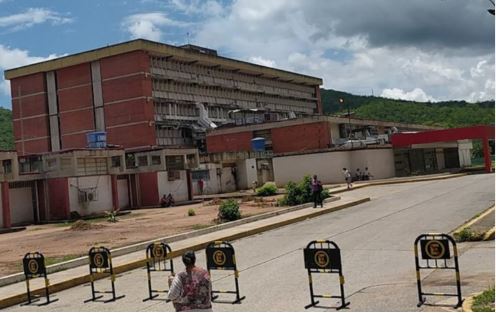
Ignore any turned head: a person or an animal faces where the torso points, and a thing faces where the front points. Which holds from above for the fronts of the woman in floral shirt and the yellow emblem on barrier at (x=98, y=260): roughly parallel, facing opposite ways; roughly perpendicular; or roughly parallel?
roughly parallel, facing opposite ways

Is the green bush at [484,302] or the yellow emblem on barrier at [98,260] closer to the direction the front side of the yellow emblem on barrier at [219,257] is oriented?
the green bush

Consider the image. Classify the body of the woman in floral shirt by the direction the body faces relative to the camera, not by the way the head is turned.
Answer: away from the camera

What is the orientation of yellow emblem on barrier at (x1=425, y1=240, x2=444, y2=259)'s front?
toward the camera

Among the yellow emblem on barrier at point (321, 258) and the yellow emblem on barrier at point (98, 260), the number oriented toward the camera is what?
2

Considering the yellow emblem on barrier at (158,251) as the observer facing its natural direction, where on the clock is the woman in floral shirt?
The woman in floral shirt is roughly at 12 o'clock from the yellow emblem on barrier.

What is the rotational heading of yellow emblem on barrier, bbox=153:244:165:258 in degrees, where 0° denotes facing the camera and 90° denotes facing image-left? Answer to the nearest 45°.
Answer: approximately 0°

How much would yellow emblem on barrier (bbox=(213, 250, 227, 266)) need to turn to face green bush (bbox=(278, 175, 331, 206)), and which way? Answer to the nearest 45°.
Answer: approximately 180°

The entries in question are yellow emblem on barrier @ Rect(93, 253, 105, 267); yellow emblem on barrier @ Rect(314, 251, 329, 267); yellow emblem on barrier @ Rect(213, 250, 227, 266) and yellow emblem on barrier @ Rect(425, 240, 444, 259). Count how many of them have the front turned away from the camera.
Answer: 0

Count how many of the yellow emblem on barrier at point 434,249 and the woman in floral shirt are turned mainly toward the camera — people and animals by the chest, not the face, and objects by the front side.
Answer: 1

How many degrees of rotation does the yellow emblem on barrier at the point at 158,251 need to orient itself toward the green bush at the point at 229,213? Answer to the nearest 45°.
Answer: approximately 180°

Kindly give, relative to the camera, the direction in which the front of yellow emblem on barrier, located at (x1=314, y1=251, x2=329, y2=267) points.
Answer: facing the viewer

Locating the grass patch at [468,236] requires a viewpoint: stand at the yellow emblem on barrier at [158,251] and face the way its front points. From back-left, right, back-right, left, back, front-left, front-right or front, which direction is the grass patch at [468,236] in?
left

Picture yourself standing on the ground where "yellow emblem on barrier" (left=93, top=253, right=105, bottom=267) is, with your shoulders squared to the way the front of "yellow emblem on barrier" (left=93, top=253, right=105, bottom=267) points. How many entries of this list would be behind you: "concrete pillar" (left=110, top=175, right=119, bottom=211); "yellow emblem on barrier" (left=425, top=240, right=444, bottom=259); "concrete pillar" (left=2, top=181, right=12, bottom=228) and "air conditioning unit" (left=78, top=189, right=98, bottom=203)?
3

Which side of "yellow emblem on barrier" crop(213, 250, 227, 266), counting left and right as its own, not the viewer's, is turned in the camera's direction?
front

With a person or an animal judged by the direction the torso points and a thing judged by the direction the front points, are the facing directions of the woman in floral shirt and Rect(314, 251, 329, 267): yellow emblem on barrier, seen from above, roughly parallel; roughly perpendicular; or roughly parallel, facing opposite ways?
roughly parallel, facing opposite ways
